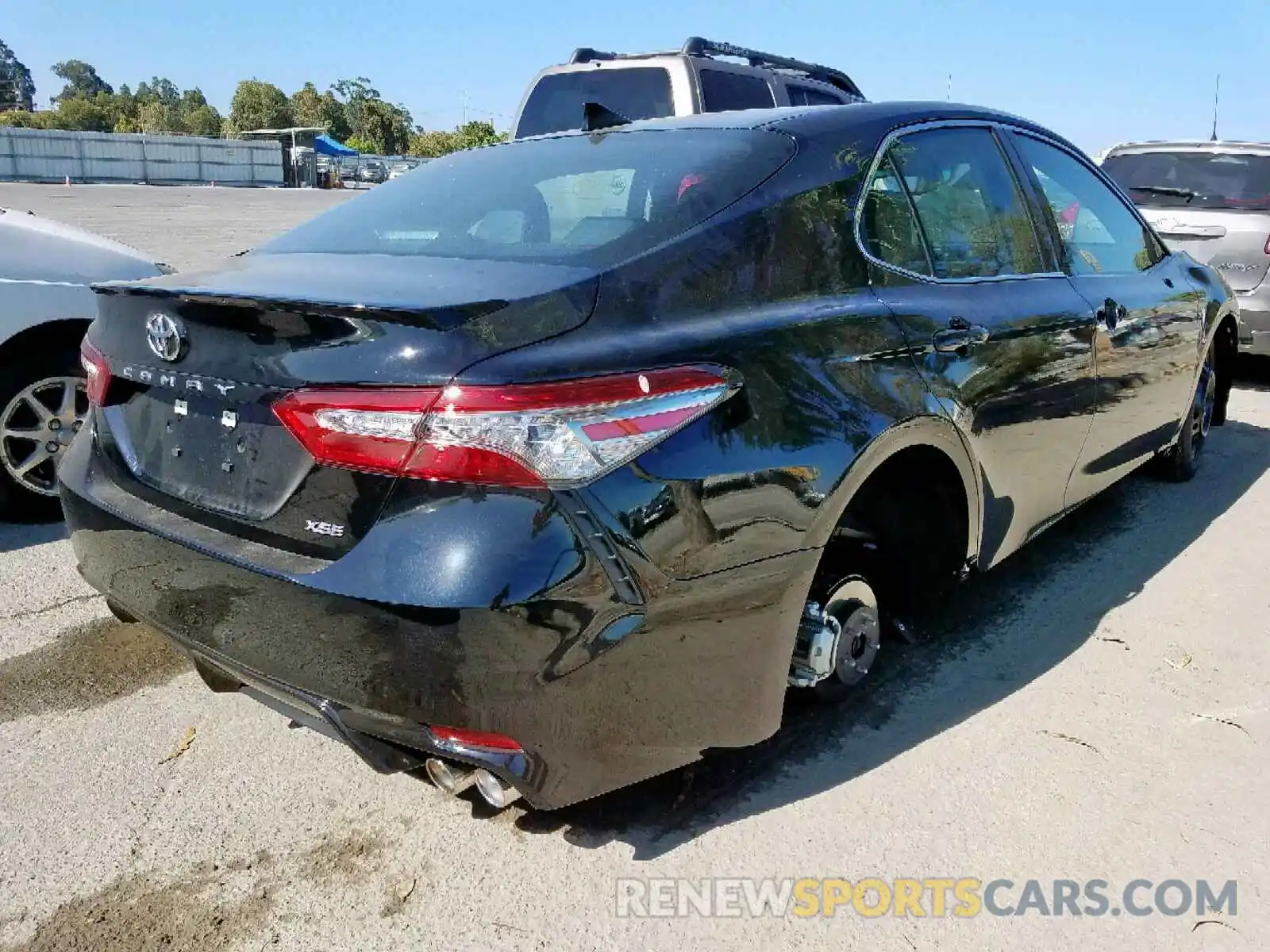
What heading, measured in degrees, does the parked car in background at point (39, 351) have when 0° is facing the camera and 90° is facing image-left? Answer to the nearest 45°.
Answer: approximately 270°

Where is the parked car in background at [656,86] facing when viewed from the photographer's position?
facing away from the viewer and to the right of the viewer

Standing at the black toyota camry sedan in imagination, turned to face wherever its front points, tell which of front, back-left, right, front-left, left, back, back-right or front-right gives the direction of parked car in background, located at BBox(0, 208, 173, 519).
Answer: left

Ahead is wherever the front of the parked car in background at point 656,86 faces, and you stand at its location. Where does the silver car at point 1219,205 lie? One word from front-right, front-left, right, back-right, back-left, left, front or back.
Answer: front-right

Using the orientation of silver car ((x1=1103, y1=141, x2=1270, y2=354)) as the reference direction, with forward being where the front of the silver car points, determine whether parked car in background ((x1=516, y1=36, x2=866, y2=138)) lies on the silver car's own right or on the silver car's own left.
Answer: on the silver car's own left

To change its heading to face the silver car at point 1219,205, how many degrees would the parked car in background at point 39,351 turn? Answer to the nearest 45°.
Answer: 0° — it already faces it

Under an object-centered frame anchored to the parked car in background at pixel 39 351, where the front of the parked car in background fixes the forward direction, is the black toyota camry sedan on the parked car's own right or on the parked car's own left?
on the parked car's own right

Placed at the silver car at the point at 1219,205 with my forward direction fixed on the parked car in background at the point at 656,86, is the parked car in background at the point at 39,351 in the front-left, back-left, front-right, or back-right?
front-left

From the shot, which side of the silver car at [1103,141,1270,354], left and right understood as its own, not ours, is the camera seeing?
back

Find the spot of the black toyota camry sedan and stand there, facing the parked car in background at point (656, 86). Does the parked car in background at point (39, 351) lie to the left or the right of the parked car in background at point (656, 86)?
left

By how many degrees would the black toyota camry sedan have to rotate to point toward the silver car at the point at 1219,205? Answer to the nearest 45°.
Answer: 0° — it already faces it

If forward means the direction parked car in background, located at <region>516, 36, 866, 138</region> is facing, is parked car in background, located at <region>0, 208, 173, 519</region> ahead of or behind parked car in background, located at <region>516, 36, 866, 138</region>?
behind

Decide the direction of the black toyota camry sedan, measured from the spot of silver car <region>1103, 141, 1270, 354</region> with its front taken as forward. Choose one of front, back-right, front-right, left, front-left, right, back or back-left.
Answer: back

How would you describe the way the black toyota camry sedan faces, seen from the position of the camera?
facing away from the viewer and to the right of the viewer

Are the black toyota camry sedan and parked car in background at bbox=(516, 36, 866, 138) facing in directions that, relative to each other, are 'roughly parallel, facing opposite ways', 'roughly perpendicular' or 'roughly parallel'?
roughly parallel
